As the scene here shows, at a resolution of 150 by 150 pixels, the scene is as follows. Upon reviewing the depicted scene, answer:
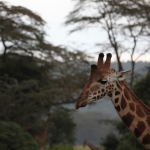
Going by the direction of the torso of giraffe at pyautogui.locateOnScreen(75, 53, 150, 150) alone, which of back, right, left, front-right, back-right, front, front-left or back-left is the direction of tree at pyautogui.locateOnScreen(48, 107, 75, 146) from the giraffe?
right

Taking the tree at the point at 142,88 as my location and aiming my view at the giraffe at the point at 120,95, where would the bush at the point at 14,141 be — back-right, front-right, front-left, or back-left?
front-right

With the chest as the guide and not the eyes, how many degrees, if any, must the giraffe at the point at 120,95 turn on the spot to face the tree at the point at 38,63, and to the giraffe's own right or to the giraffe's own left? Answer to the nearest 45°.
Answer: approximately 90° to the giraffe's own right

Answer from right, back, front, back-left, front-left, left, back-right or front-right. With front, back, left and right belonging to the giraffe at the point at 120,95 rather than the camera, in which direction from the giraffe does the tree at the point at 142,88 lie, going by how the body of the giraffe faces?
right

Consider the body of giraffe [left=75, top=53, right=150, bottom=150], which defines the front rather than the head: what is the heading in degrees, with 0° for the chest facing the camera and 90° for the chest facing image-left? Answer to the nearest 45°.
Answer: approximately 90°
